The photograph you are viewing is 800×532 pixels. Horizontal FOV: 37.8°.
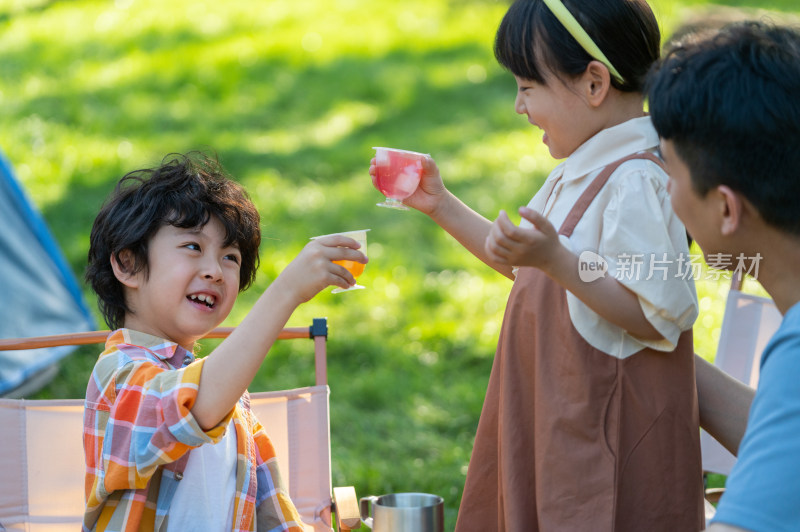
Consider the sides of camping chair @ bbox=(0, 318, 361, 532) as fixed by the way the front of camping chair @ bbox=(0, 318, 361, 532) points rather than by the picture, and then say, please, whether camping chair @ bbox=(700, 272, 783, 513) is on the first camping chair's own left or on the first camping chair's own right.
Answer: on the first camping chair's own left

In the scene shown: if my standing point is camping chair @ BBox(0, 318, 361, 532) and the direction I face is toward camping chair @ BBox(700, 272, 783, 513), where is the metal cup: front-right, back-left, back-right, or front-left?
front-right

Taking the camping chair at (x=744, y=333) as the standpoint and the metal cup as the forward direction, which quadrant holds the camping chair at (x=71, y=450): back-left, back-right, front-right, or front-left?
front-right
